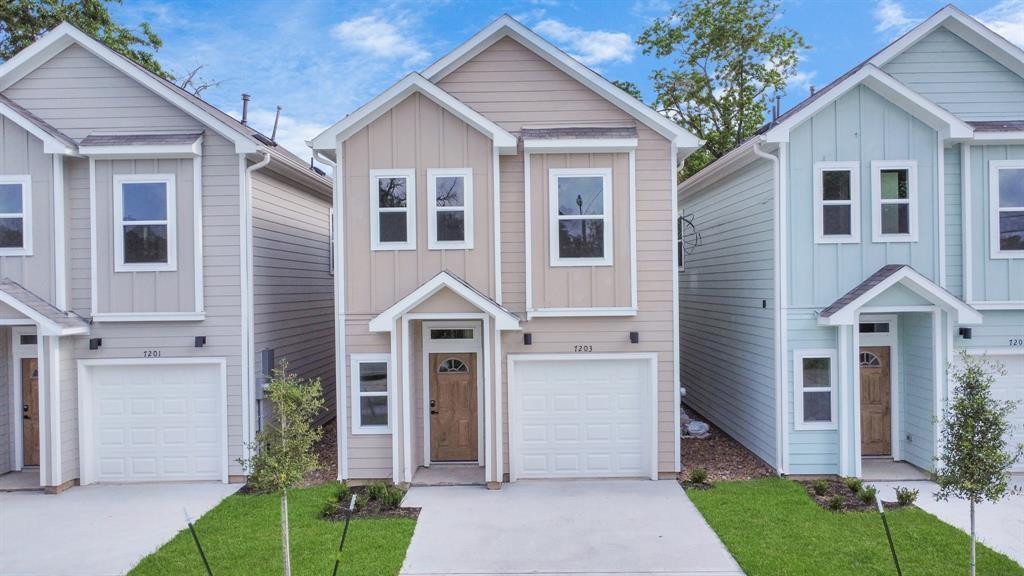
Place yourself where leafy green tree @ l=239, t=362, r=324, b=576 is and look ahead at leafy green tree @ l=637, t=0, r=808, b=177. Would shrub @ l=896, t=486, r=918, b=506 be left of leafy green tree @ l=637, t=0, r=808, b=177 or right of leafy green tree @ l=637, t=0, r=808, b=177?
right

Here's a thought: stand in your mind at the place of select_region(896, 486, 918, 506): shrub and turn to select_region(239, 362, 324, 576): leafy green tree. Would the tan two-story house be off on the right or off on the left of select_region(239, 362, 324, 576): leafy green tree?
right

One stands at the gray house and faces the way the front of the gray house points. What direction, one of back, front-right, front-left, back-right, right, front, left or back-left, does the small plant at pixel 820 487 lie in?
front-left

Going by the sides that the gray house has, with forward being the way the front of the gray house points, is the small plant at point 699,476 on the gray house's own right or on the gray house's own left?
on the gray house's own left

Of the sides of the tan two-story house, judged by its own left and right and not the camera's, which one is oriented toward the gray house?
right

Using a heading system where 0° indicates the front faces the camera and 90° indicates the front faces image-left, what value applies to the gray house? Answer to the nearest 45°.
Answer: approximately 0°

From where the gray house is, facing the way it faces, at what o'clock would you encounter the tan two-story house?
The tan two-story house is roughly at 10 o'clock from the gray house.

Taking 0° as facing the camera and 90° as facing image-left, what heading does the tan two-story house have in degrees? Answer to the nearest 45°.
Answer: approximately 0°

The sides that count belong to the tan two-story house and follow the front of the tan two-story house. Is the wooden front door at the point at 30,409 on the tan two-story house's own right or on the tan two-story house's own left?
on the tan two-story house's own right

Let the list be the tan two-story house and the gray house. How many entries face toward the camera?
2
